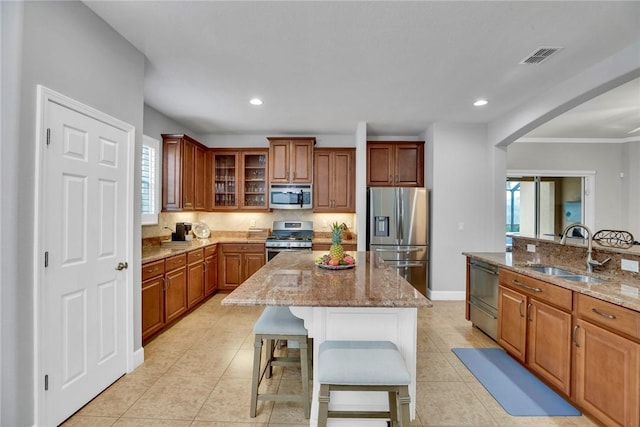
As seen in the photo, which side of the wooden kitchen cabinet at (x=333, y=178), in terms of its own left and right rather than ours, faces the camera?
front

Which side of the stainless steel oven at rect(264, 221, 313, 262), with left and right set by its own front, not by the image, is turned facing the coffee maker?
right

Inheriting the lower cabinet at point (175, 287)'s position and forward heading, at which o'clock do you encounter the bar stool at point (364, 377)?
The bar stool is roughly at 1 o'clock from the lower cabinet.

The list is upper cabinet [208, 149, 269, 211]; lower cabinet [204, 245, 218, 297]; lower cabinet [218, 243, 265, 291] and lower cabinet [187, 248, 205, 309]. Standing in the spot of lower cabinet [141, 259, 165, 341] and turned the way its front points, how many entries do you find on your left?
4

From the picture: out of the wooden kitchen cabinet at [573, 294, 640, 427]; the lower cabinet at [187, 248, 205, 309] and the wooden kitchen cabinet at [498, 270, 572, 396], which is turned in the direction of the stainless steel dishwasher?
the lower cabinet

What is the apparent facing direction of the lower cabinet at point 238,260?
toward the camera

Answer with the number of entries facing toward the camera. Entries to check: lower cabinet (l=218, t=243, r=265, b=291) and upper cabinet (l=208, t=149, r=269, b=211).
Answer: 2

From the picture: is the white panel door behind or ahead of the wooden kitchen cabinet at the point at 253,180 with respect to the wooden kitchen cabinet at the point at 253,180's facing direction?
ahead

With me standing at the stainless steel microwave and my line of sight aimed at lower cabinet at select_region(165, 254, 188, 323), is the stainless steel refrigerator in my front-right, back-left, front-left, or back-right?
back-left

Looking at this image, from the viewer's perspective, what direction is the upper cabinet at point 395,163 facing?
toward the camera

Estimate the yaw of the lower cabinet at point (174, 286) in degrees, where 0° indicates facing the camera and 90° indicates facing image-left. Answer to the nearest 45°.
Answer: approximately 315°

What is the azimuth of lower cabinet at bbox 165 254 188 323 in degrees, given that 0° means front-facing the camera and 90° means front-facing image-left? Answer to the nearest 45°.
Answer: approximately 315°

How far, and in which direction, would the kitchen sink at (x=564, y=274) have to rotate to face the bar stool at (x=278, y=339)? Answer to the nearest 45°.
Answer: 0° — it already faces it

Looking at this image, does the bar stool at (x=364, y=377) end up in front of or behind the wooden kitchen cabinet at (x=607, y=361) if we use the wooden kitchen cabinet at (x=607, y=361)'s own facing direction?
in front

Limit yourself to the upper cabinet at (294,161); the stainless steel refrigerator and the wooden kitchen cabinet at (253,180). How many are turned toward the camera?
3
